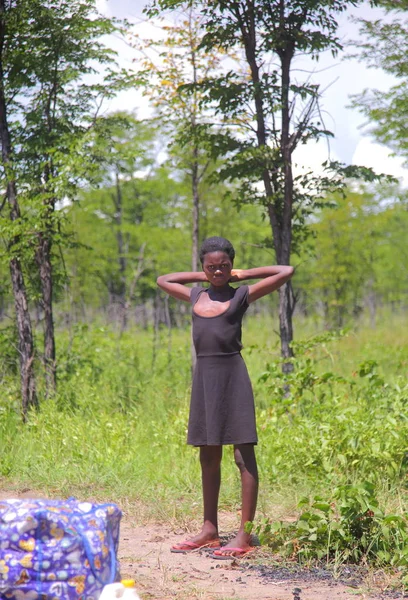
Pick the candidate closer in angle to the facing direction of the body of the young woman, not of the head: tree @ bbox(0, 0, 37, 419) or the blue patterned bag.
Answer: the blue patterned bag

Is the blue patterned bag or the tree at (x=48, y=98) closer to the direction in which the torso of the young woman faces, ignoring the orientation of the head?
the blue patterned bag

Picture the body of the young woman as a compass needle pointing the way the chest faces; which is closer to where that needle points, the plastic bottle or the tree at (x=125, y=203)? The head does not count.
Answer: the plastic bottle

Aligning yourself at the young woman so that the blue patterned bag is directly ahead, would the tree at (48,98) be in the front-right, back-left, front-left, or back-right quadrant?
back-right

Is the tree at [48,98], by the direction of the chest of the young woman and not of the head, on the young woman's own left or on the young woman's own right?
on the young woman's own right

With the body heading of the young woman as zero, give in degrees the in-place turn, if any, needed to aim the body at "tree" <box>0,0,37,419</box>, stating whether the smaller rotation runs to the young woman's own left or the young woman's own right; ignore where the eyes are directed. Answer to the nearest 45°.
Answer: approximately 90° to the young woman's own right

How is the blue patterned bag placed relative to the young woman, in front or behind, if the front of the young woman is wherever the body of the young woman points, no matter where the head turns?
in front

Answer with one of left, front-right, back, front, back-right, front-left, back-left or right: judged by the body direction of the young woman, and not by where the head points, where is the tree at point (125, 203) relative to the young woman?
back-right

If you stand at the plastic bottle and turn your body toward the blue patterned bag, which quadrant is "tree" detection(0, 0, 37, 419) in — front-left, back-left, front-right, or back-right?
front-right

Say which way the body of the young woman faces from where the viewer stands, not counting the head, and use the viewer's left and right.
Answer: facing the viewer and to the left of the viewer

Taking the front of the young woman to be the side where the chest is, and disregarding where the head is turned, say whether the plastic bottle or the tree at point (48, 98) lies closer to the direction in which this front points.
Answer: the plastic bottle
